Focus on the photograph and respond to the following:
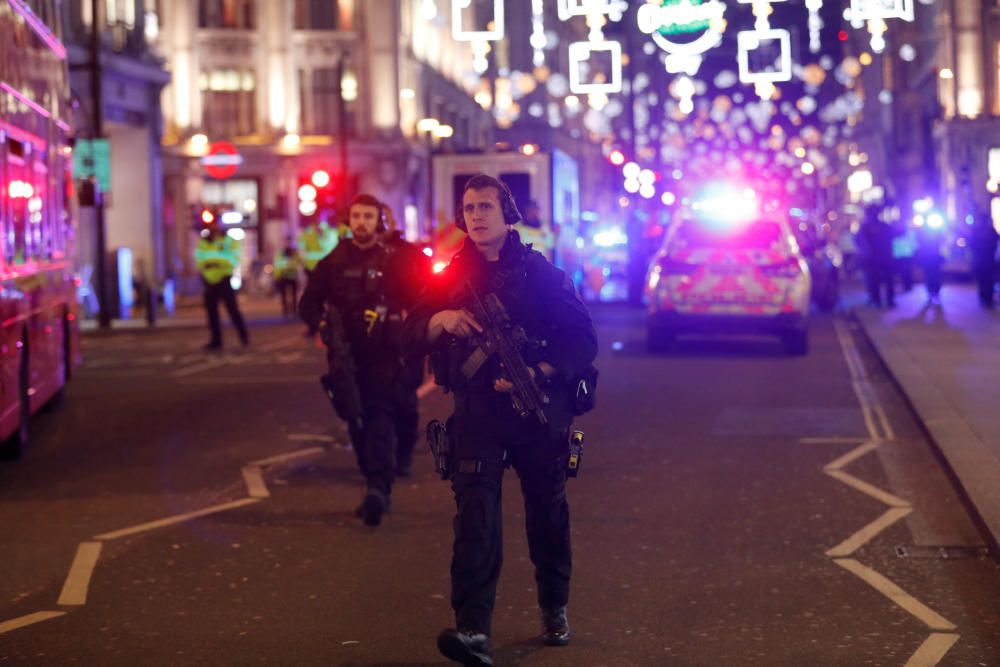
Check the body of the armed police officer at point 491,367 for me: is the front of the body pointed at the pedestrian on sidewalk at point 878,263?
no

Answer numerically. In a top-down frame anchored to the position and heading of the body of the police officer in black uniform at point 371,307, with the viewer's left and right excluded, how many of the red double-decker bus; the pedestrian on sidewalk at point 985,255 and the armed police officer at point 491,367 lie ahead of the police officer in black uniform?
1

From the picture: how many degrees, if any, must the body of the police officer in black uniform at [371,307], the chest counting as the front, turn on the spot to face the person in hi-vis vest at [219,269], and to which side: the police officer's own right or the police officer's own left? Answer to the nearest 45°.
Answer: approximately 180°

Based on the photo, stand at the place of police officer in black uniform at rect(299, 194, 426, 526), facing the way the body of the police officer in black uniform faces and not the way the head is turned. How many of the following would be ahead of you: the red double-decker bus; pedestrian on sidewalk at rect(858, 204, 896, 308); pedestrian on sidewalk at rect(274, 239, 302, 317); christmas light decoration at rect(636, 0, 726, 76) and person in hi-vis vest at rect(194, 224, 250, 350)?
0

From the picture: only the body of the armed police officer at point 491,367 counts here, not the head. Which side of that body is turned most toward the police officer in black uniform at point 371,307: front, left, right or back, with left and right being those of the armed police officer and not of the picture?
back

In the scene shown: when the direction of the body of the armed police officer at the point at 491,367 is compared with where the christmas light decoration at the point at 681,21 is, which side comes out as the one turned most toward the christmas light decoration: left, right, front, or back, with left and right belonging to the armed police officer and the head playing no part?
back

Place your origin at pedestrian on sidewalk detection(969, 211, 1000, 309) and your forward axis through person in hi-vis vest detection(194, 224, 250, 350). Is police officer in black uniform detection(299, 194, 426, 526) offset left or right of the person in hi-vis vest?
left

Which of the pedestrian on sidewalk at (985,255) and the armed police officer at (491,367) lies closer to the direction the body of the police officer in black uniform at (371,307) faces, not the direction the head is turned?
the armed police officer

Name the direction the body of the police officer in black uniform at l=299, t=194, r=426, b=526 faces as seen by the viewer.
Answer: toward the camera

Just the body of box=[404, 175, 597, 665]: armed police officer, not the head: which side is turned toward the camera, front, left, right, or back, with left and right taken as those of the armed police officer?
front

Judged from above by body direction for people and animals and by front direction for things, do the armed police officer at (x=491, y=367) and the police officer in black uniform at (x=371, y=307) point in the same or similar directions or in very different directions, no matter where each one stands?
same or similar directions

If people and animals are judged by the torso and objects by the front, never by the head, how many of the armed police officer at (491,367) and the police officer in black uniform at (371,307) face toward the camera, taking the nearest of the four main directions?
2

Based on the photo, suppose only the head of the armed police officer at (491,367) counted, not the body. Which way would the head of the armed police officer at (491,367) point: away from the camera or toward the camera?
toward the camera

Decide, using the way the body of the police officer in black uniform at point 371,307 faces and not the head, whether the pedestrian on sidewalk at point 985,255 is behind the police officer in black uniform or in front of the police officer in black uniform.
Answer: behind

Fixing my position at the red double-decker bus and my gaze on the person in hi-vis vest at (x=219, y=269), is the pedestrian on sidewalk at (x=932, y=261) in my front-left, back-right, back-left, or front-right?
front-right

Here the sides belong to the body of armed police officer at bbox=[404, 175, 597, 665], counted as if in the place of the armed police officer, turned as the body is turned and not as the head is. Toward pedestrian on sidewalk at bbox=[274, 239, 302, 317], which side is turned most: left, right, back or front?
back

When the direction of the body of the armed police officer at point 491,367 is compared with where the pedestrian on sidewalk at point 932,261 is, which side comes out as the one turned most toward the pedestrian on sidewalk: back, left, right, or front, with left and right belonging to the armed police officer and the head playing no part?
back
